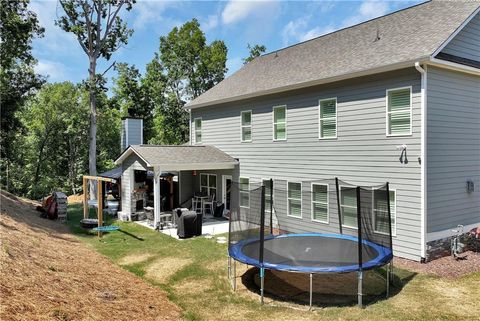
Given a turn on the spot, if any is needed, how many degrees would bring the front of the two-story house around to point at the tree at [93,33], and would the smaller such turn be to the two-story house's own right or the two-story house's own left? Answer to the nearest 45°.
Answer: approximately 90° to the two-story house's own left

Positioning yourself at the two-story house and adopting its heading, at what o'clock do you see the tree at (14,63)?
The tree is roughly at 8 o'clock from the two-story house.

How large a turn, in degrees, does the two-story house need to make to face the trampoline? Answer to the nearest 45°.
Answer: approximately 180°

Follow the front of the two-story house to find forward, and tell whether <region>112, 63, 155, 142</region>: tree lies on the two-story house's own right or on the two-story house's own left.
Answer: on the two-story house's own left

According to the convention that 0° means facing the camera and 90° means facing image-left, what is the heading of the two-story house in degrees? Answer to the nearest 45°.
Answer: approximately 225°

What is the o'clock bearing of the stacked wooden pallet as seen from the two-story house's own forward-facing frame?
The stacked wooden pallet is roughly at 8 o'clock from the two-story house.

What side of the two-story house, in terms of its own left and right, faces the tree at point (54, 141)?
left

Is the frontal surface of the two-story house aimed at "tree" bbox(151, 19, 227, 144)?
no
